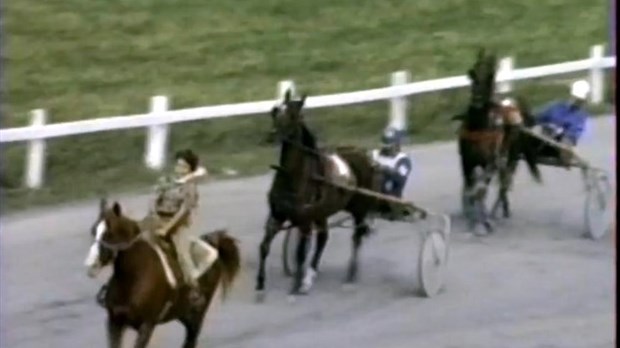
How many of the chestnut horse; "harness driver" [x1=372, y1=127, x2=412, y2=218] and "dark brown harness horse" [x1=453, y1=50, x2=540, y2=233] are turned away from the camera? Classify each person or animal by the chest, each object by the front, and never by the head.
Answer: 0

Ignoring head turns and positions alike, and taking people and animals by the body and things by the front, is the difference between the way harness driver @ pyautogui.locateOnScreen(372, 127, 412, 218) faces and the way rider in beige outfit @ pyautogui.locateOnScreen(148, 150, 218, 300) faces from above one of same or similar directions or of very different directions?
same or similar directions

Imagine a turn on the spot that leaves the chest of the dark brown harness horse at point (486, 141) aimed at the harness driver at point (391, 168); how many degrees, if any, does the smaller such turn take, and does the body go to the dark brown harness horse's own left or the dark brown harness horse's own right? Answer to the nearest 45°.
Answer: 0° — it already faces them

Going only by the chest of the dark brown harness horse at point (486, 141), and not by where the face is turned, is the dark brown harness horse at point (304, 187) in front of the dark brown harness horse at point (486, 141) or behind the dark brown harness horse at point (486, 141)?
in front

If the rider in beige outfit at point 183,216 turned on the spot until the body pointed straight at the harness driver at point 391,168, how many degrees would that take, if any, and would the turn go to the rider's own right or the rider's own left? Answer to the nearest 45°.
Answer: approximately 180°

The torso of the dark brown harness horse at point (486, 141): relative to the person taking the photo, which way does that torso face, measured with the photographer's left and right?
facing the viewer and to the left of the viewer

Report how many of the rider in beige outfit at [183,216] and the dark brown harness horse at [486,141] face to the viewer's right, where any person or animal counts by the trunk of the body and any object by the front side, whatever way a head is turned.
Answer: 0

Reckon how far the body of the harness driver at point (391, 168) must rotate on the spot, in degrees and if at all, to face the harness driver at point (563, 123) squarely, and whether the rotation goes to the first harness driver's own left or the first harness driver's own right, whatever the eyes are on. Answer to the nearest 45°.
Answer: approximately 180°

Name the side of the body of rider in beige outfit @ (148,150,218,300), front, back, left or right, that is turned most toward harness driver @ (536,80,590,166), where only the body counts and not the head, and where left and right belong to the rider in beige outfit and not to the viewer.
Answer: back

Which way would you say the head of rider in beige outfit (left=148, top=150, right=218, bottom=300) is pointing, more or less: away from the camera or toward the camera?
toward the camera

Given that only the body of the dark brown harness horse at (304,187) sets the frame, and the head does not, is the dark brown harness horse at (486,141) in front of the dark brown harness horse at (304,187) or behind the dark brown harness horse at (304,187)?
behind

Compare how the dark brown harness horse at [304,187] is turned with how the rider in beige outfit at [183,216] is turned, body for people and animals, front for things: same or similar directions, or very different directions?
same or similar directions

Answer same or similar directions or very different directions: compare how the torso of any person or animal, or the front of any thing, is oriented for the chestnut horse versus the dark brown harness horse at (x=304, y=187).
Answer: same or similar directions
